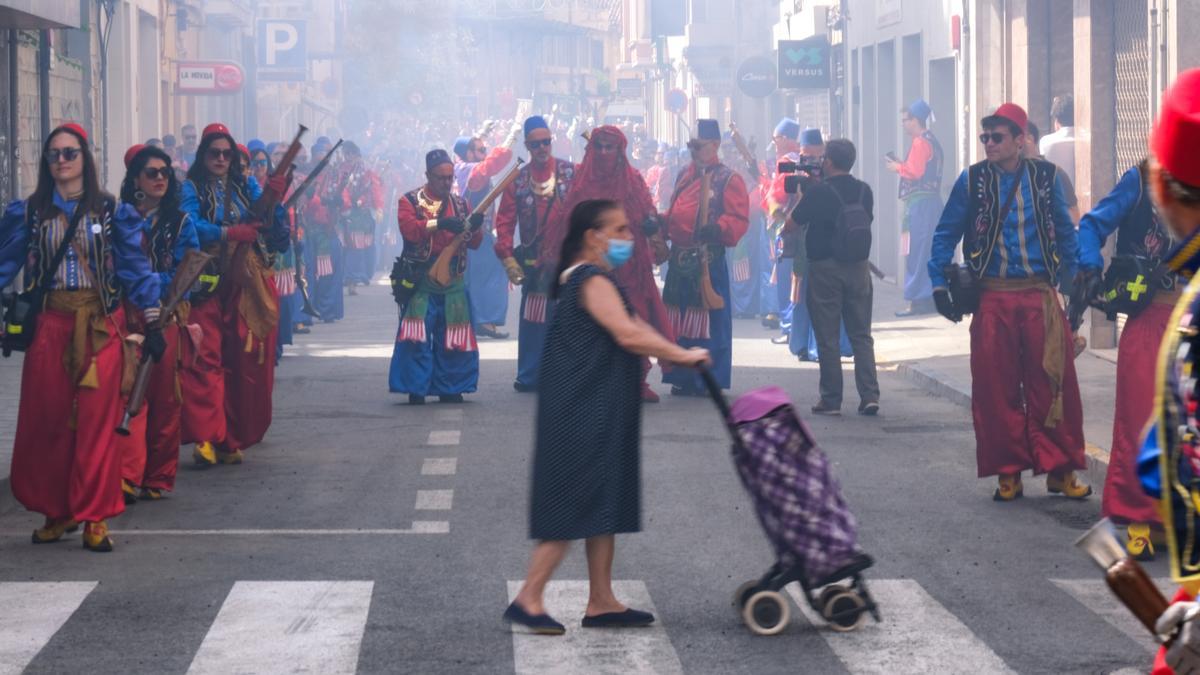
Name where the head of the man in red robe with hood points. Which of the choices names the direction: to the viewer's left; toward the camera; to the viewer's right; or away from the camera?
toward the camera

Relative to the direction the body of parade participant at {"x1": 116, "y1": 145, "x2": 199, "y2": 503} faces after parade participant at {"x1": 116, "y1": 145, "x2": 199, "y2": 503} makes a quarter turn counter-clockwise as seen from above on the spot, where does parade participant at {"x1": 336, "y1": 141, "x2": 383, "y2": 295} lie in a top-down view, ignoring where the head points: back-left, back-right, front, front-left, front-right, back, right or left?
left

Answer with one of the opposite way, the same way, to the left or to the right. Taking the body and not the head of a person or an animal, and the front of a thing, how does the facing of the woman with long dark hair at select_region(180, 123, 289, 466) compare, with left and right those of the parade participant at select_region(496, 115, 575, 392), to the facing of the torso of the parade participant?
the same way

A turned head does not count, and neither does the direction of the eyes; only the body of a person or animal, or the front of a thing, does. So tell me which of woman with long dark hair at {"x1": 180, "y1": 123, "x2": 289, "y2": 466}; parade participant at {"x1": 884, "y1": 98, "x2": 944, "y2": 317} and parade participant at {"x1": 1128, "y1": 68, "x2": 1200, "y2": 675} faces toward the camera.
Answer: the woman with long dark hair

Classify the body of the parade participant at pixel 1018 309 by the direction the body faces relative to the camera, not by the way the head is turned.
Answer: toward the camera

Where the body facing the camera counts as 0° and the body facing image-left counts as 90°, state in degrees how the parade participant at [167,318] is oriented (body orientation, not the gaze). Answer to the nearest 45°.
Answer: approximately 0°

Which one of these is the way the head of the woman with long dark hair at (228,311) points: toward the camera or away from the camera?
toward the camera

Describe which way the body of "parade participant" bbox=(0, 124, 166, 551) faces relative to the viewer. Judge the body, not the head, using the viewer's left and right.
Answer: facing the viewer

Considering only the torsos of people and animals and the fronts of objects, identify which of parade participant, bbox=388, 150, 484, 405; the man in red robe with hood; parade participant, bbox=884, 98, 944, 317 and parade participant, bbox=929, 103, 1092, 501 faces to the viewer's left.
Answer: parade participant, bbox=884, 98, 944, 317

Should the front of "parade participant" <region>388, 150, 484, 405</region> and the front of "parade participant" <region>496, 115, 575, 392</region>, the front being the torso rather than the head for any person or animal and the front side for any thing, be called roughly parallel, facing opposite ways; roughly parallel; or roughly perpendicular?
roughly parallel

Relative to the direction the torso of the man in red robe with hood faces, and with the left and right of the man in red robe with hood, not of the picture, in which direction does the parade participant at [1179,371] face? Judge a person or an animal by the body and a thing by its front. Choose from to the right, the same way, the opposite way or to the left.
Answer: to the right

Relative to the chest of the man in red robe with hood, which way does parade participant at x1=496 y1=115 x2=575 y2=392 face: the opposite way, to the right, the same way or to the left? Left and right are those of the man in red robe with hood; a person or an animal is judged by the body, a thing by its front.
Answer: the same way

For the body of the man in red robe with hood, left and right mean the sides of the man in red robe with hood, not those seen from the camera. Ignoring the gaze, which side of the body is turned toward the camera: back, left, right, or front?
front

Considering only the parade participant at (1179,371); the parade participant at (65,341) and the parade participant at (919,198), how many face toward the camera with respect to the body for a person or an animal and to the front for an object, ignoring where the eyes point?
1

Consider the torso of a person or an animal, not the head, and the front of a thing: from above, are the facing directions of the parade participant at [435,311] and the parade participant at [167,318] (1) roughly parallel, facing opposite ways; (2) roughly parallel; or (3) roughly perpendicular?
roughly parallel
